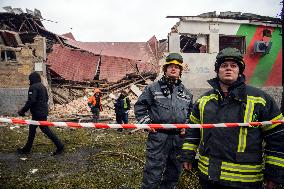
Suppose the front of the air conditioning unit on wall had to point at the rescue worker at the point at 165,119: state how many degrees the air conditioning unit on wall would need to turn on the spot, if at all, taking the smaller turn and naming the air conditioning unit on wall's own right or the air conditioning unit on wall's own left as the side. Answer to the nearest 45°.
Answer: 0° — it already faces them

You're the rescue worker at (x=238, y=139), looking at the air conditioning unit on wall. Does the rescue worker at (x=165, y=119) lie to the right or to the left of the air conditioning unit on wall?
left

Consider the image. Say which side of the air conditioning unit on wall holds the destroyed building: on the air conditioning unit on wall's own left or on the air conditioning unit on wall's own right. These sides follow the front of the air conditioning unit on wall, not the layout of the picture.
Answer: on the air conditioning unit on wall's own right

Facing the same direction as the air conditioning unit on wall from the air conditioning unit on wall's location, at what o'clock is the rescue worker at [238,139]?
The rescue worker is roughly at 12 o'clock from the air conditioning unit on wall.

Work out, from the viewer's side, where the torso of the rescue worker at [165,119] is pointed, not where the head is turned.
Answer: toward the camera

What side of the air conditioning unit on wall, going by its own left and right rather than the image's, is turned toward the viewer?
front

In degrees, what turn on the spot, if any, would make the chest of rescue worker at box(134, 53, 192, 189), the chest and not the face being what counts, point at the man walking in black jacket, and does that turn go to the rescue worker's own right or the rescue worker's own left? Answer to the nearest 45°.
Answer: approximately 135° to the rescue worker's own right

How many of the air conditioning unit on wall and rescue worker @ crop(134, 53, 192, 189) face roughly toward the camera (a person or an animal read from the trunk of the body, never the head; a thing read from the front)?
2

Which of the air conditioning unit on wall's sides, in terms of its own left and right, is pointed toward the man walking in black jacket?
front
